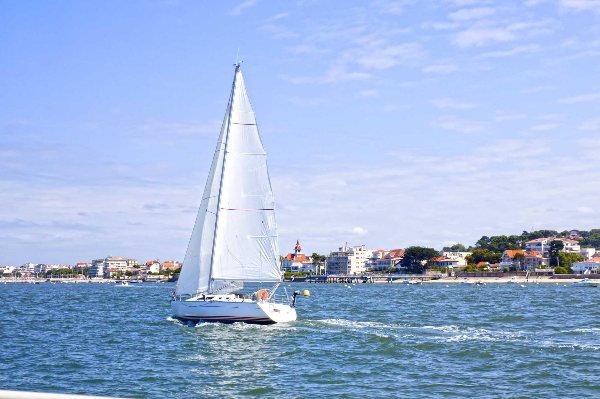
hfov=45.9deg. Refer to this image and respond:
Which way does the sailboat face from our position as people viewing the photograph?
facing away from the viewer and to the left of the viewer
